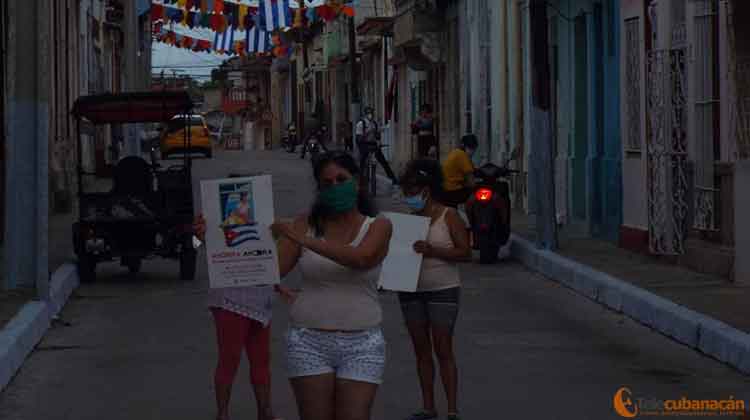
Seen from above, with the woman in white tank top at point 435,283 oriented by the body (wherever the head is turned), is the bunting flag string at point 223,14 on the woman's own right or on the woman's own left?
on the woman's own right

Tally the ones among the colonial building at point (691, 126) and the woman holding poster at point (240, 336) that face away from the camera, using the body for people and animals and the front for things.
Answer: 0

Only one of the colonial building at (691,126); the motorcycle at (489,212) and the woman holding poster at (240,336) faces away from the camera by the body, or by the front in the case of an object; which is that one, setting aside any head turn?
the motorcycle

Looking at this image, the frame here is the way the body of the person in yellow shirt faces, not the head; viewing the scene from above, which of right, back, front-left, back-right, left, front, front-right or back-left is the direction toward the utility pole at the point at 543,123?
front-right

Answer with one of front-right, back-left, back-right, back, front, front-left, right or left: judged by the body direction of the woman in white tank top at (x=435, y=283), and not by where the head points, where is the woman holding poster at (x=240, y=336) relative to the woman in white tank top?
front-right

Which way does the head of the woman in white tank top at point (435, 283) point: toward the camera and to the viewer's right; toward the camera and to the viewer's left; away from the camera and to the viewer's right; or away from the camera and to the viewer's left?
toward the camera and to the viewer's left

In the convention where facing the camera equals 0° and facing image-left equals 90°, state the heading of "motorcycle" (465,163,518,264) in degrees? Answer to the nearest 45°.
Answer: approximately 180°

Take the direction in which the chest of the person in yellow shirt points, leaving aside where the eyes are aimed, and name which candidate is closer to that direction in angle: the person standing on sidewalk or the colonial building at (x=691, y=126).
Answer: the person standing on sidewalk

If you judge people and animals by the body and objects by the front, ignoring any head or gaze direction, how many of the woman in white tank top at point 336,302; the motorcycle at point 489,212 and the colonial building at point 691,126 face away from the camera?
1

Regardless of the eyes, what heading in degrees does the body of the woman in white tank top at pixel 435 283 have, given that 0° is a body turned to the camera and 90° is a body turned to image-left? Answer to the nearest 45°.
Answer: approximately 45°

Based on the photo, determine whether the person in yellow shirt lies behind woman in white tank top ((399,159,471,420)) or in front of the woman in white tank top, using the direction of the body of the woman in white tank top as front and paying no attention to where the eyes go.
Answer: behind

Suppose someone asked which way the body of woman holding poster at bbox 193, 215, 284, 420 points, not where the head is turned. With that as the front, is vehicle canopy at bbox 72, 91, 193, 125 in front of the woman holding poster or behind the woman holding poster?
behind

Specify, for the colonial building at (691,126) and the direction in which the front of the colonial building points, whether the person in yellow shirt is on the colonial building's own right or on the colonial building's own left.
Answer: on the colonial building's own right

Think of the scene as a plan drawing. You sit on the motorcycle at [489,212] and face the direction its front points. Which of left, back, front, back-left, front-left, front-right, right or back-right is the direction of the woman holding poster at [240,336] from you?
back
